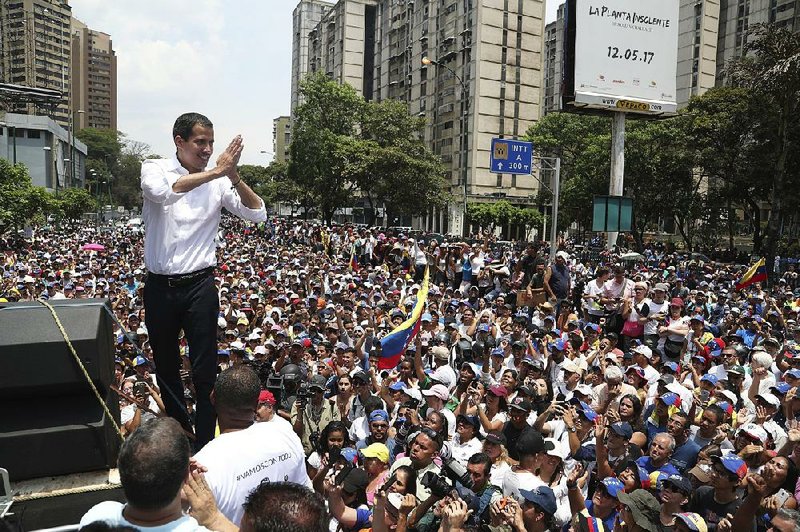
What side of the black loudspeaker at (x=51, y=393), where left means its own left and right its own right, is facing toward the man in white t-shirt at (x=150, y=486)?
back

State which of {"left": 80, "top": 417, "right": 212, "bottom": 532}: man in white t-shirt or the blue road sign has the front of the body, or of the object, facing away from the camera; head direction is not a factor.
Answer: the man in white t-shirt

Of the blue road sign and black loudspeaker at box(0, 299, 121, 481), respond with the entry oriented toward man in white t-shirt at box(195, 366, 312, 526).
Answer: the blue road sign

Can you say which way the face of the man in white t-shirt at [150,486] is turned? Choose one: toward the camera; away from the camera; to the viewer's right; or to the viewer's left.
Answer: away from the camera

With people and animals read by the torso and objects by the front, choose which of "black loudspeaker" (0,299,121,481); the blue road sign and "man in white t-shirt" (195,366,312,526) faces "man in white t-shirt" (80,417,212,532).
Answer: the blue road sign

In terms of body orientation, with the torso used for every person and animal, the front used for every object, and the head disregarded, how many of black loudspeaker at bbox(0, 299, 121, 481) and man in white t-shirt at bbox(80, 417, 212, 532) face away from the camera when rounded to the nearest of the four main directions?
2

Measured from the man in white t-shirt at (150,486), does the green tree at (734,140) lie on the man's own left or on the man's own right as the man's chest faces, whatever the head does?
on the man's own right

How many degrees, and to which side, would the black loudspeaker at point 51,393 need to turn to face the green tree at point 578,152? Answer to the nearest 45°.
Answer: approximately 45° to its right

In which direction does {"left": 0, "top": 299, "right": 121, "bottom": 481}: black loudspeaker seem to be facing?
away from the camera

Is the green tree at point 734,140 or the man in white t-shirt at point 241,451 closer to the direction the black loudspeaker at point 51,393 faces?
the green tree

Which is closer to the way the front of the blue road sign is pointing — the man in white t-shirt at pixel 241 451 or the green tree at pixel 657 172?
the man in white t-shirt

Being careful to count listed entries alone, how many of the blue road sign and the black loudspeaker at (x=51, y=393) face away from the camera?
1

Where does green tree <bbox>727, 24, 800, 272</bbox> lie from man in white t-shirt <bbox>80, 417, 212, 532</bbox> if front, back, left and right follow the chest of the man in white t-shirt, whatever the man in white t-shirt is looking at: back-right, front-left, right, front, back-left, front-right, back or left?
front-right

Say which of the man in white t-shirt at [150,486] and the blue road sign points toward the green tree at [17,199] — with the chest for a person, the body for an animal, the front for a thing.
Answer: the man in white t-shirt

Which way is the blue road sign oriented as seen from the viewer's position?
toward the camera

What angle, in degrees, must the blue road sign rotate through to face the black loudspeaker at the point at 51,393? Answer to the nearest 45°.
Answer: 0° — it already faces it

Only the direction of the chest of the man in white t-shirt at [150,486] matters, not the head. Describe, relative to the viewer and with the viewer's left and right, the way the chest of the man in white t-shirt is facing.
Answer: facing away from the viewer
